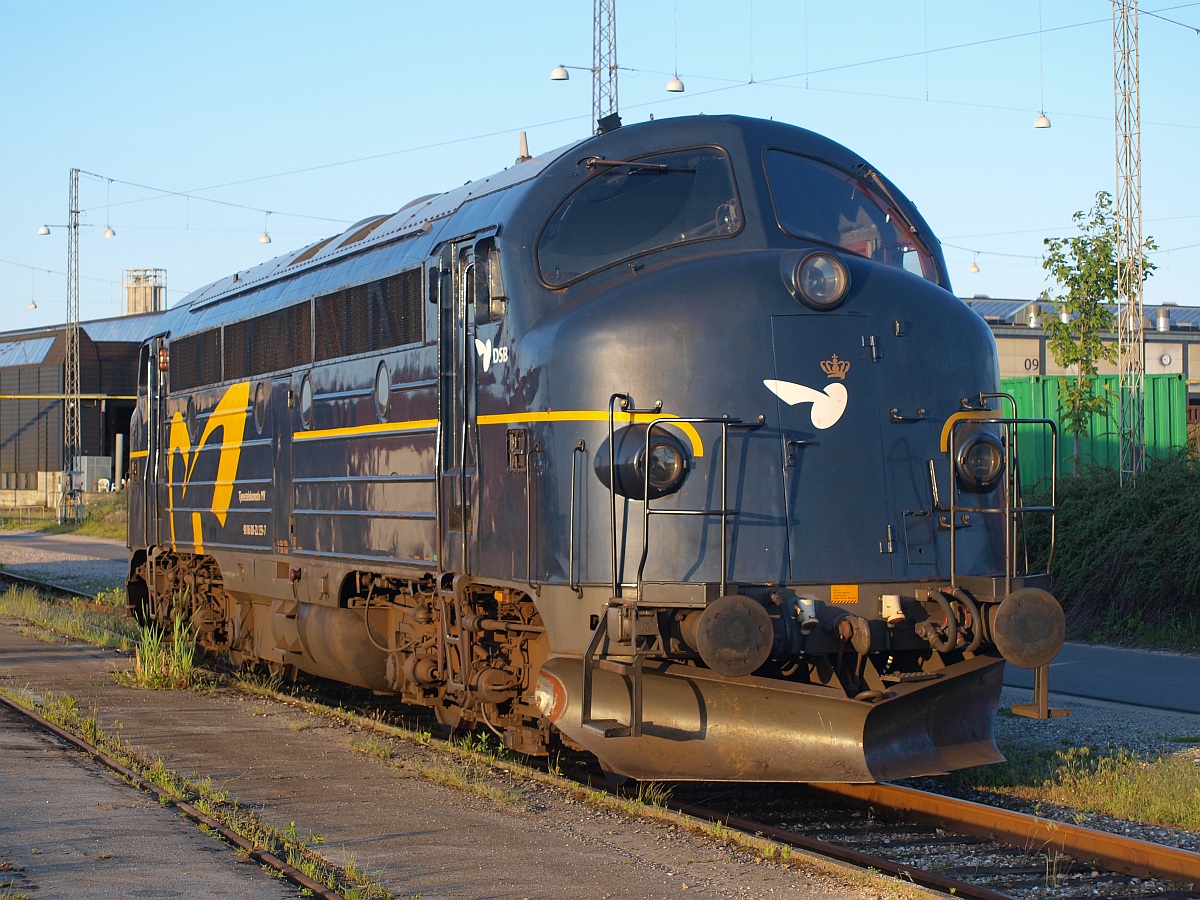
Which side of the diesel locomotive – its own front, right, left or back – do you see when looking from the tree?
left

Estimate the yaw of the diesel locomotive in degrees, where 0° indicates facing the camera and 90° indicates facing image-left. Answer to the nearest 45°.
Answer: approximately 315°

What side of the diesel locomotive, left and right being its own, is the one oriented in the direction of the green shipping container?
left
